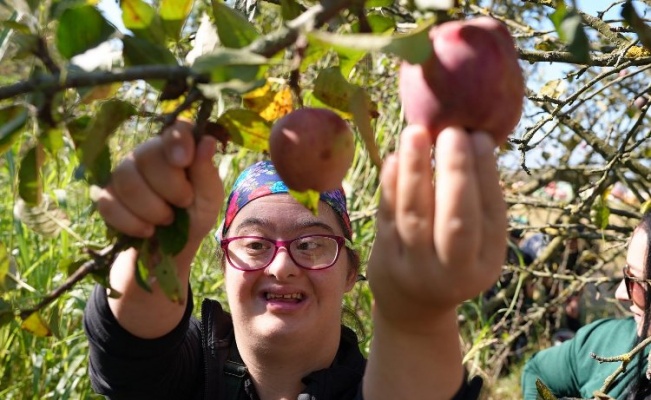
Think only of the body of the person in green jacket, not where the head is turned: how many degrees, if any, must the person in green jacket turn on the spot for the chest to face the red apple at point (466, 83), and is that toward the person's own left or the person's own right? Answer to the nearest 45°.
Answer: approximately 45° to the person's own left

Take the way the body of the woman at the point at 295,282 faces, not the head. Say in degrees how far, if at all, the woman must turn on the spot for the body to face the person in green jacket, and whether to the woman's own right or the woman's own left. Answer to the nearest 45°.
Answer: approximately 135° to the woman's own left

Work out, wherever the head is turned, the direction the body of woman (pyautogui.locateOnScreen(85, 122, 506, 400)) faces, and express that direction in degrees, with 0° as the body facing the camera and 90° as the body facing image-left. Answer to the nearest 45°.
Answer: approximately 0°

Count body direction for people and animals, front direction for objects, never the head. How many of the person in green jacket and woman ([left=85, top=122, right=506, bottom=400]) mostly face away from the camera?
0

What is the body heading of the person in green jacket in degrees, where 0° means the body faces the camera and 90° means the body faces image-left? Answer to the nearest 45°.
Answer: approximately 45°
